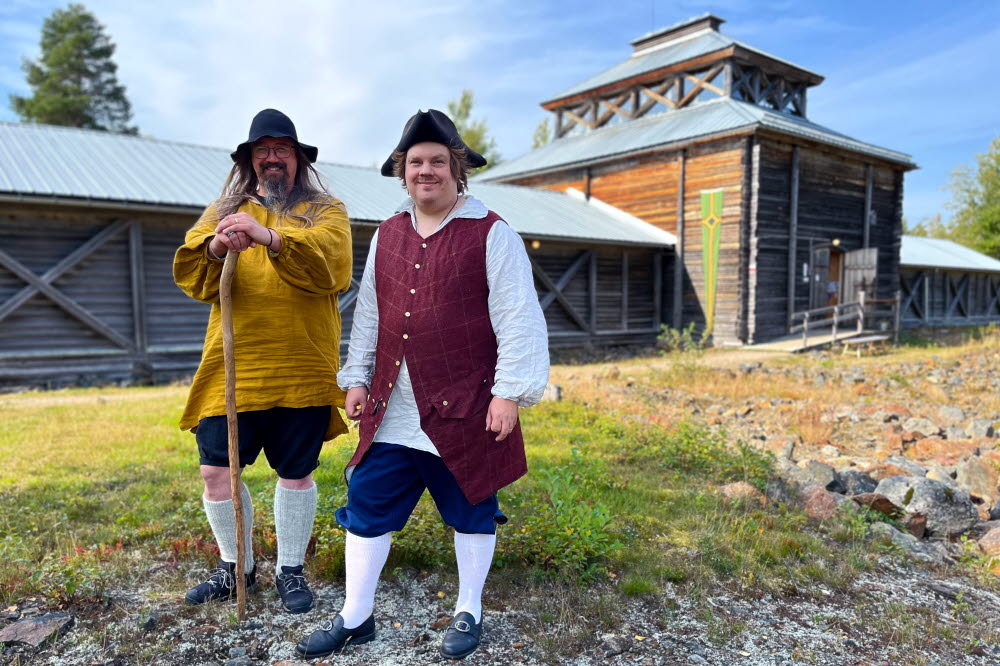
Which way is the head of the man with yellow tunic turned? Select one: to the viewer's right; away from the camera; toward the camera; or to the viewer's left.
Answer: toward the camera

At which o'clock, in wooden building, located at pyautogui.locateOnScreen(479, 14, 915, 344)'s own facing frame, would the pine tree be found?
The pine tree is roughly at 5 o'clock from the wooden building.

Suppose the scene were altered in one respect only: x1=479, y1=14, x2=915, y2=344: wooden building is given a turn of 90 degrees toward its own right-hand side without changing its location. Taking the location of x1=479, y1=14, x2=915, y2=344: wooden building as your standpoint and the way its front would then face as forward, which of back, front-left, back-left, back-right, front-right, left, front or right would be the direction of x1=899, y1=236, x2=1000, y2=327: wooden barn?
back

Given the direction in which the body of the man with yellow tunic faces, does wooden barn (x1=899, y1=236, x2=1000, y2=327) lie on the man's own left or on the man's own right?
on the man's own left

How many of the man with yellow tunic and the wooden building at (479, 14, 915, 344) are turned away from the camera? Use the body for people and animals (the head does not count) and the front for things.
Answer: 0

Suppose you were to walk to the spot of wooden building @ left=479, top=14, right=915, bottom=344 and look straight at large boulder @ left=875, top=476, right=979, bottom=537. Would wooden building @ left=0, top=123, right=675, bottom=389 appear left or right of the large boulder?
right

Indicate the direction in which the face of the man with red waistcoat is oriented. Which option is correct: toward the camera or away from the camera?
toward the camera

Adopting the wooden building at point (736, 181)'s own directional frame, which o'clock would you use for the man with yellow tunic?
The man with yellow tunic is roughly at 2 o'clock from the wooden building.

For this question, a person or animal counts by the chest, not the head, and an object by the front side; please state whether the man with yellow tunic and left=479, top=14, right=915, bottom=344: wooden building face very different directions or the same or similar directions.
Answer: same or similar directions

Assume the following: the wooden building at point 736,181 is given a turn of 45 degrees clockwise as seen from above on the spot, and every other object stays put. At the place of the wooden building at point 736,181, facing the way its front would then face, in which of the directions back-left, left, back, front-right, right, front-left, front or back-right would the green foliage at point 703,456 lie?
front

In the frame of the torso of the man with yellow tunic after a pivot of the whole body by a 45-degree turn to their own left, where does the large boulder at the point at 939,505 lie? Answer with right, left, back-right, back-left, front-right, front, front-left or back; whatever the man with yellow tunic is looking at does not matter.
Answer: front-left

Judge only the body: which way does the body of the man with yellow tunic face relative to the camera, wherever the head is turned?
toward the camera

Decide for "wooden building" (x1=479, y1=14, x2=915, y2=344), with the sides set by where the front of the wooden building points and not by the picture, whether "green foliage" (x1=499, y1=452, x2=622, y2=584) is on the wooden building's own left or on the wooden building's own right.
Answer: on the wooden building's own right

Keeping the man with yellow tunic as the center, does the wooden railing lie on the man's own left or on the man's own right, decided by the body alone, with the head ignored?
on the man's own left
